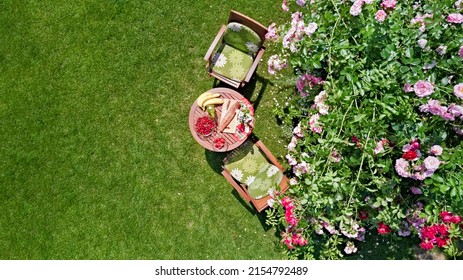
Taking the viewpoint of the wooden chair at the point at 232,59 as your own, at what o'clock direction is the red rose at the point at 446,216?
The red rose is roughly at 9 o'clock from the wooden chair.

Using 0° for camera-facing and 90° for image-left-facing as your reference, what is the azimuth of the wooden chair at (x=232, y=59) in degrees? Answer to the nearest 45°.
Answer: approximately 45°

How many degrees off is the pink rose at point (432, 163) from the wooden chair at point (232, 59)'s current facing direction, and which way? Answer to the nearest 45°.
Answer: approximately 90° to its left

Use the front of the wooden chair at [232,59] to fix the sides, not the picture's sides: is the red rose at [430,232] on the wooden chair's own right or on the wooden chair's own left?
on the wooden chair's own left
